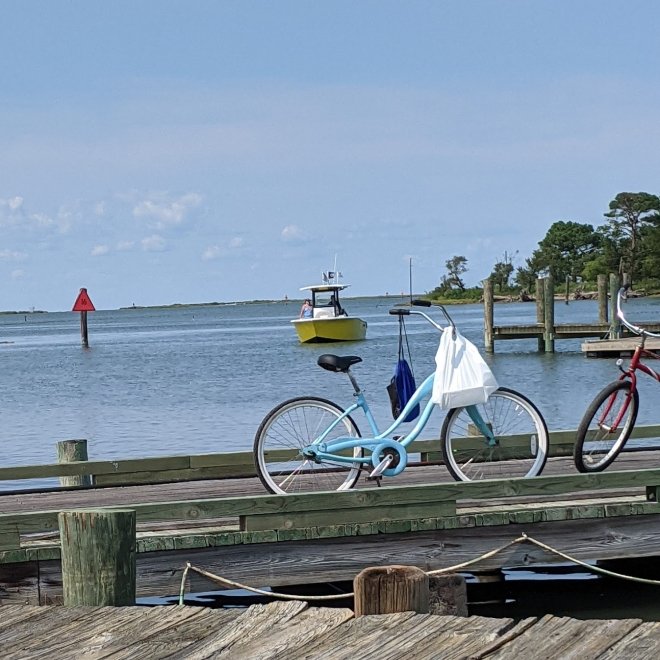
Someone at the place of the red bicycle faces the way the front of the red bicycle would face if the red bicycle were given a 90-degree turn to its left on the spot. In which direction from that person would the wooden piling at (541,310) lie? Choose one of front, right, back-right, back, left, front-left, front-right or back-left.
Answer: back-left

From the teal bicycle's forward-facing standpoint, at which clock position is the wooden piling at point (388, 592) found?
The wooden piling is roughly at 3 o'clock from the teal bicycle.

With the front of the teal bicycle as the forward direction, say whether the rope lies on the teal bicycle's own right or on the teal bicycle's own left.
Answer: on the teal bicycle's own right

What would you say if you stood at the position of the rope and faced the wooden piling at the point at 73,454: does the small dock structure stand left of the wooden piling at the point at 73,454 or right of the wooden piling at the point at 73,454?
right

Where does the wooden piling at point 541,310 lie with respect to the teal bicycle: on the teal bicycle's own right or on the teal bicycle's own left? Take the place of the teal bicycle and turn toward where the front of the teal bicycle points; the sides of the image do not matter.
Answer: on the teal bicycle's own left

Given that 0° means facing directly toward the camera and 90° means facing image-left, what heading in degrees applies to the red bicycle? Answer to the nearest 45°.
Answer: approximately 45°

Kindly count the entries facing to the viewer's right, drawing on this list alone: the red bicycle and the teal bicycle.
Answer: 1

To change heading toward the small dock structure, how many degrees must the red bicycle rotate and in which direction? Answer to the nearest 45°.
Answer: approximately 135° to its right

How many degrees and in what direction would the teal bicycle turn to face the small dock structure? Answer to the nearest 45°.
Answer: approximately 90° to its left

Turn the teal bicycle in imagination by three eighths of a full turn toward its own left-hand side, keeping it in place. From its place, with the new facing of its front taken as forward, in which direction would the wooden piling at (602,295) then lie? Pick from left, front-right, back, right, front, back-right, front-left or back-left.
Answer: front-right

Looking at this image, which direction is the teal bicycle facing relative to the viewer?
to the viewer's right

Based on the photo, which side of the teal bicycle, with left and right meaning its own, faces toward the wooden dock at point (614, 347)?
left

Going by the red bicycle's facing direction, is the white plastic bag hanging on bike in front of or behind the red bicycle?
in front

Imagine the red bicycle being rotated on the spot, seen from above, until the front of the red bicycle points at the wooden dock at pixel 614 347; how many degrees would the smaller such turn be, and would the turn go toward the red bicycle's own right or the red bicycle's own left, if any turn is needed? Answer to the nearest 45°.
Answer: approximately 135° to the red bicycle's own right

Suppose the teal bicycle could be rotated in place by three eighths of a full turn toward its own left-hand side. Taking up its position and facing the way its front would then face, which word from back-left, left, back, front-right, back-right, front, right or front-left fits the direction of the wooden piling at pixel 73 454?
front

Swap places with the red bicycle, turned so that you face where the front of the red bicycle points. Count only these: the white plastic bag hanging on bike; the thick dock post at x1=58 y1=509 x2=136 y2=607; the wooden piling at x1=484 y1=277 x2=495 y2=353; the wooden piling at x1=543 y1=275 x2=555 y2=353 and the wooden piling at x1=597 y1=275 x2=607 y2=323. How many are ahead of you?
2

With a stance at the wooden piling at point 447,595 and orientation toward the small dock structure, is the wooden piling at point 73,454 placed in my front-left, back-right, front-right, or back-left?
front-left

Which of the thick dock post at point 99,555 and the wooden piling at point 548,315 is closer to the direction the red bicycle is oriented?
the thick dock post
